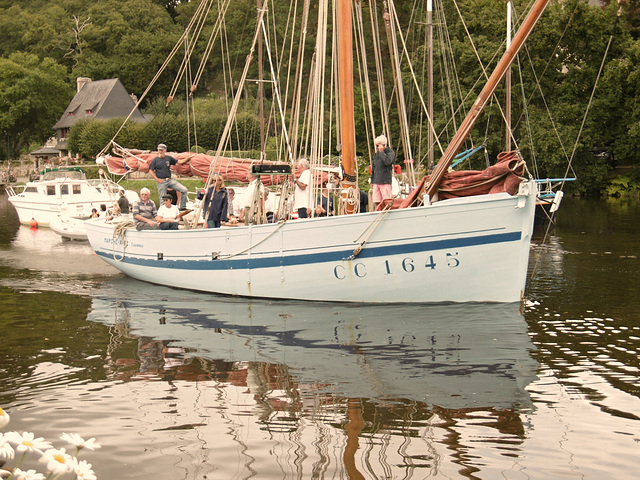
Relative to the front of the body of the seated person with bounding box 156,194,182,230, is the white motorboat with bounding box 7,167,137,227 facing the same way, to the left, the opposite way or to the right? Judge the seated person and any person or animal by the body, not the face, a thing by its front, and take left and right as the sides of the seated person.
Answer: to the right

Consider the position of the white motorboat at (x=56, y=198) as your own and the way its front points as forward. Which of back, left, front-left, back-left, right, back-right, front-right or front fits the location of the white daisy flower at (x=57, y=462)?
left

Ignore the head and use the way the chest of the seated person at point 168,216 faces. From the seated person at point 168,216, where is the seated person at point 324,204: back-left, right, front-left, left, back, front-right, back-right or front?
front-left

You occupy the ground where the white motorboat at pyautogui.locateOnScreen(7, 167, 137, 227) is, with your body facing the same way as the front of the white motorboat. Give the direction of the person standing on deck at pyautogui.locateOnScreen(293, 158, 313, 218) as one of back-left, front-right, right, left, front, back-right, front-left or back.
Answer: left

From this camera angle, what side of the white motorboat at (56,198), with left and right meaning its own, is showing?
left

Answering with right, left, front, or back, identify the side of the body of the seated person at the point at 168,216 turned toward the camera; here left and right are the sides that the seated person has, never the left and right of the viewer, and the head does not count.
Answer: front

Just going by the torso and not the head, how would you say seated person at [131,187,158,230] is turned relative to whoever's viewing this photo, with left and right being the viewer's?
facing the viewer

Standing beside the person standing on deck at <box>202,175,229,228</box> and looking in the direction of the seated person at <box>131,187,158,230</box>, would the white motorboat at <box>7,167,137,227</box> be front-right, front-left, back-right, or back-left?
front-right

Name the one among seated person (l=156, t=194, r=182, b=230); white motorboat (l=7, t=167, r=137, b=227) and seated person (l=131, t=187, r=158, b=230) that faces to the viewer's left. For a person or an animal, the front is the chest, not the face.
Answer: the white motorboat

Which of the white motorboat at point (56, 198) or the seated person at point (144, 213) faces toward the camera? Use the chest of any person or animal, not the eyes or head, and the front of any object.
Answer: the seated person

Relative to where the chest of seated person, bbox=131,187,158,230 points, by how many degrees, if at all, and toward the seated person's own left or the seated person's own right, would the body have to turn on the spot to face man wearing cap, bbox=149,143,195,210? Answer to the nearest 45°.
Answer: approximately 135° to the seated person's own left

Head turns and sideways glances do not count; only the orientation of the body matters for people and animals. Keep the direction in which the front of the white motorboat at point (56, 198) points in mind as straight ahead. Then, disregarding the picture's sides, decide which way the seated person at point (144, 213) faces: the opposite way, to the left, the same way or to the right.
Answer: to the left

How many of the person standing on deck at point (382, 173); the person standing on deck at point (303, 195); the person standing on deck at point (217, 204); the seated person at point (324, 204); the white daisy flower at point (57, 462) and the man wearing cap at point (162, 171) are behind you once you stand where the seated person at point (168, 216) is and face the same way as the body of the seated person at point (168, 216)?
1

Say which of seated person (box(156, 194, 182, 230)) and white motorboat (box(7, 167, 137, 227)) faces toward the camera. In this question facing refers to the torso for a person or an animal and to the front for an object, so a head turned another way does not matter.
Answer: the seated person

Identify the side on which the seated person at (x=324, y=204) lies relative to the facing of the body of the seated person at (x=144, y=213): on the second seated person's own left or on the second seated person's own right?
on the second seated person's own left

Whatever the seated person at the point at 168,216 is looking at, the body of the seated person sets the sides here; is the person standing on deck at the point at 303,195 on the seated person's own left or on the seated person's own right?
on the seated person's own left

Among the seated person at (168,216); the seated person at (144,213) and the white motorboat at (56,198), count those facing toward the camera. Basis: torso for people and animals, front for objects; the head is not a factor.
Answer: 2
